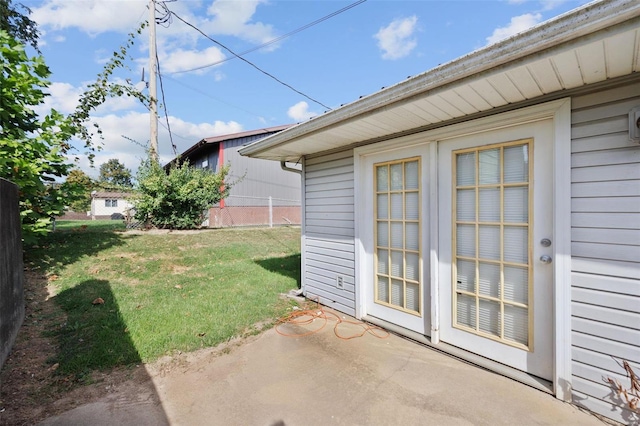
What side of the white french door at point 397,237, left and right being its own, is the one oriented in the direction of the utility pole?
right

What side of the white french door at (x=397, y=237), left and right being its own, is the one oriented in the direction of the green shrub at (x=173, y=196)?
right

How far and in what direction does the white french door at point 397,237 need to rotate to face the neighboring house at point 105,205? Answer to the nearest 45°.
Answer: approximately 90° to its right

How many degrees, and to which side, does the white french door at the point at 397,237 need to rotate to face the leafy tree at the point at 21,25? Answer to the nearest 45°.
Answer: approximately 45° to its right

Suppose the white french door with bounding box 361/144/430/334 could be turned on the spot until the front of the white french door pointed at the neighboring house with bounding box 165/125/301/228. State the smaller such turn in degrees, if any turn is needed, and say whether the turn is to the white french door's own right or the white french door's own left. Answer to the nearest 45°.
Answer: approximately 90° to the white french door's own right

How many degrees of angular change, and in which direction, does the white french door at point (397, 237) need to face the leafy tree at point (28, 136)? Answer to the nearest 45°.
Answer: approximately 45° to its right

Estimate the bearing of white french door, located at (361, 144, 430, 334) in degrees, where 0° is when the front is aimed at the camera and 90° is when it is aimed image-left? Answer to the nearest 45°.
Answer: approximately 45°
